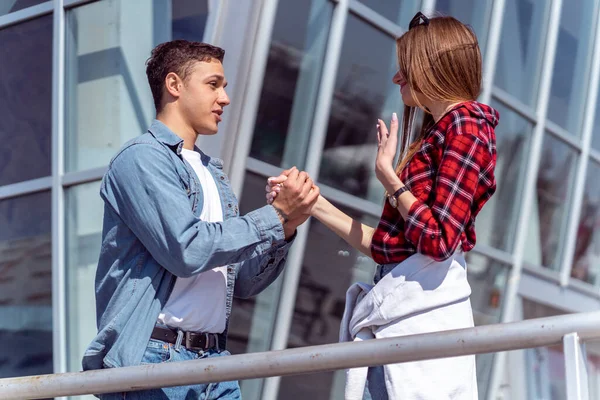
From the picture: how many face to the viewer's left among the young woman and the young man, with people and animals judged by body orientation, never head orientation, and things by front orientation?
1

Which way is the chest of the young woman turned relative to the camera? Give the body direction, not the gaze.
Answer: to the viewer's left

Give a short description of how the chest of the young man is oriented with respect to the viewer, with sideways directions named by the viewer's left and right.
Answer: facing the viewer and to the right of the viewer

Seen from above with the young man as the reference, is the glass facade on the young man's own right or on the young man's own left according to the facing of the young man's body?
on the young man's own left

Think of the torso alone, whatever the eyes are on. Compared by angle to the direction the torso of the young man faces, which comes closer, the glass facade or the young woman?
the young woman

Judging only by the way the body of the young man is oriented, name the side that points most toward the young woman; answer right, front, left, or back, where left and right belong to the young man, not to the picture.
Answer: front

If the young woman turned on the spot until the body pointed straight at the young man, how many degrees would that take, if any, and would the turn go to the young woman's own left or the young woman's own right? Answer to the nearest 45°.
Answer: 0° — they already face them

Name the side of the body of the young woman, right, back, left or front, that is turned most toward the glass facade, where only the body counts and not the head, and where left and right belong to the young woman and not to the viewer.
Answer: right
